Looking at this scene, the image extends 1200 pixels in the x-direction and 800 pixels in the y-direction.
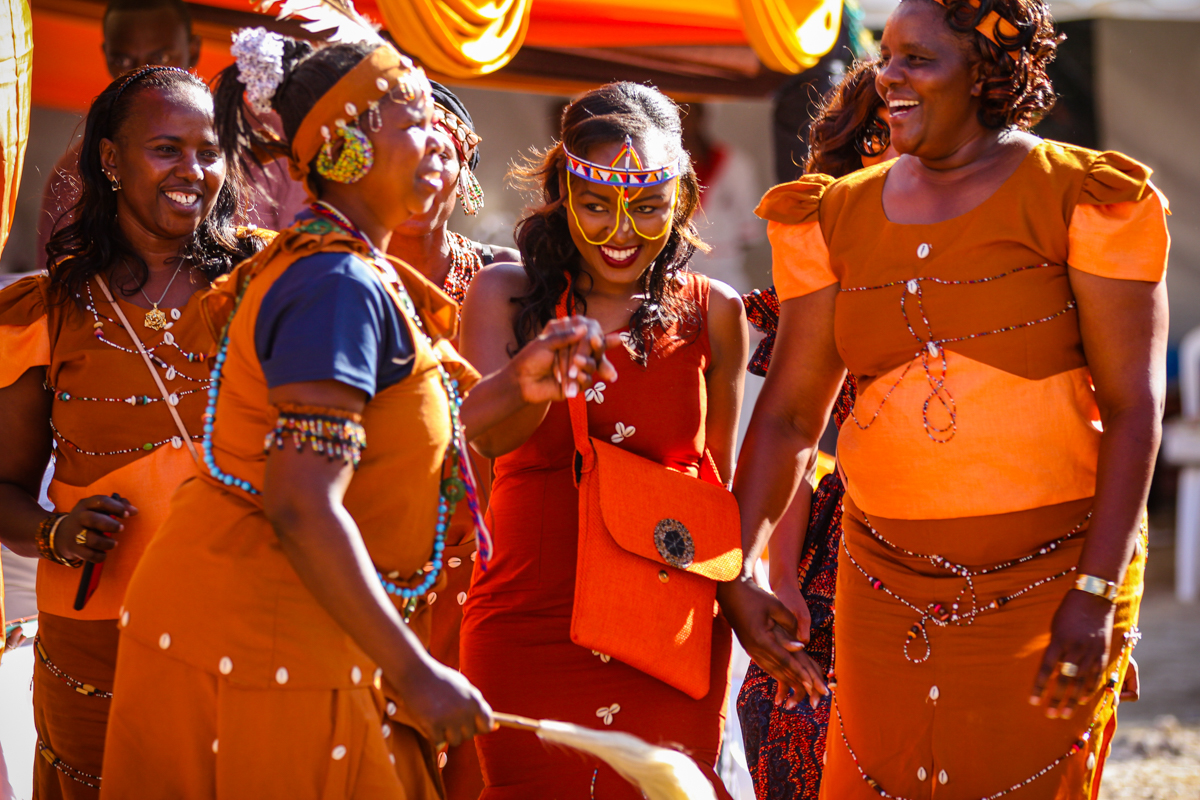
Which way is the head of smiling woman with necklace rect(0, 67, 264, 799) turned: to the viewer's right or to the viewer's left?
to the viewer's right

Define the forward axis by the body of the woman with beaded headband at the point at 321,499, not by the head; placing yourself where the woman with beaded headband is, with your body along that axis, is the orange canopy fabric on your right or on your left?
on your left

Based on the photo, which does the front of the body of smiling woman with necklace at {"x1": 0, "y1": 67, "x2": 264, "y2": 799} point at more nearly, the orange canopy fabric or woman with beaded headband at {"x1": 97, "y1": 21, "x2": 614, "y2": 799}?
the woman with beaded headband

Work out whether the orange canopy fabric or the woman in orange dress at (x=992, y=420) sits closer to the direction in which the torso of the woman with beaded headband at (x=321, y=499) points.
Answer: the woman in orange dress

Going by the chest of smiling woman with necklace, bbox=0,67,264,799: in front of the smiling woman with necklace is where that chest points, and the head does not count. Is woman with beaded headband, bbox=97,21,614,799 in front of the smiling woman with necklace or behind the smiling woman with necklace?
in front

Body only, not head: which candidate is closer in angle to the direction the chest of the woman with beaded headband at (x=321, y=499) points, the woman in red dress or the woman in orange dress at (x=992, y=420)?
the woman in orange dress

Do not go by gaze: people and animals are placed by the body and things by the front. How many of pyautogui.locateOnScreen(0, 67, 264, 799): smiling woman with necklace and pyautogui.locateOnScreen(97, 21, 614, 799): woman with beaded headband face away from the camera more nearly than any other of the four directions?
0

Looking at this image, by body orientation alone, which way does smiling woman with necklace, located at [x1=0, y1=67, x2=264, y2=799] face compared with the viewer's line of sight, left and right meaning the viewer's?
facing the viewer and to the right of the viewer

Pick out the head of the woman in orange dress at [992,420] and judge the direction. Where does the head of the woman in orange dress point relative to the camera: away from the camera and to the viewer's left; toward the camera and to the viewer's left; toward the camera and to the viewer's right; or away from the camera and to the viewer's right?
toward the camera and to the viewer's left

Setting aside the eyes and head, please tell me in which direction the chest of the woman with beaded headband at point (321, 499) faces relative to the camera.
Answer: to the viewer's right

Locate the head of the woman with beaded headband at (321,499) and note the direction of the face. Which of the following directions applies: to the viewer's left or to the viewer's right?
to the viewer's right
